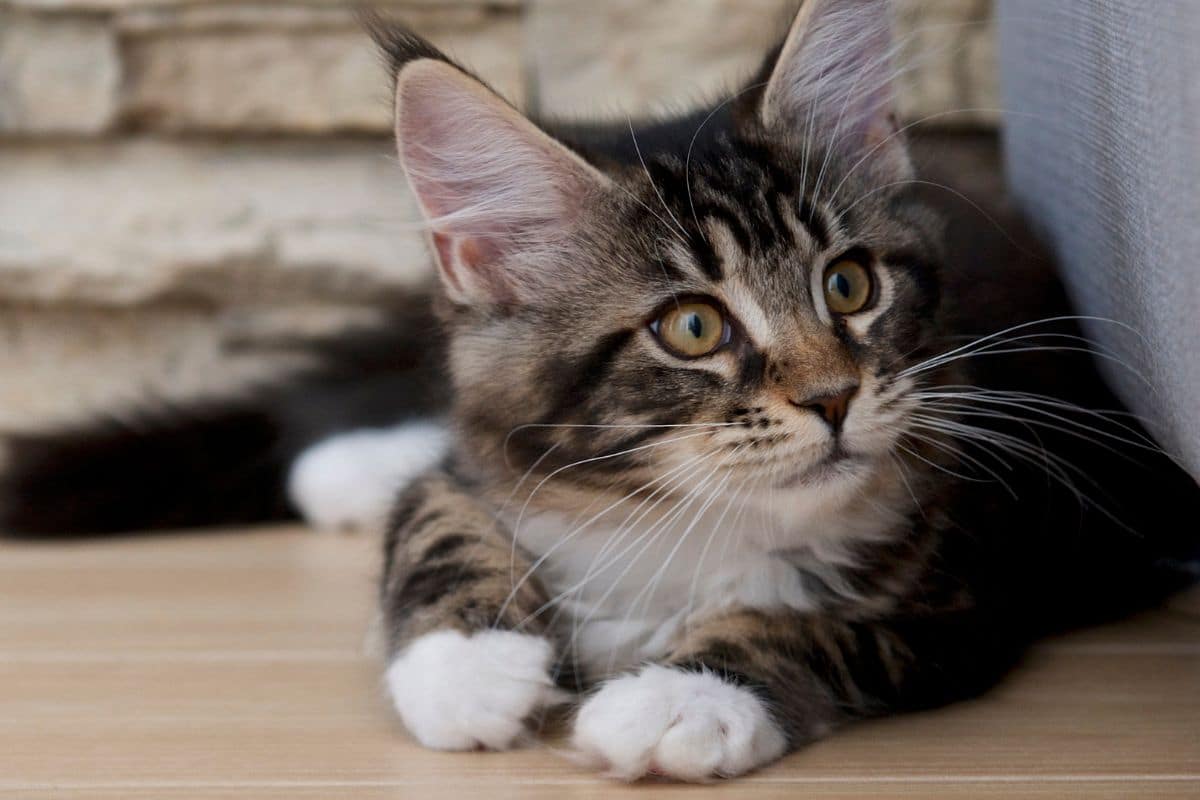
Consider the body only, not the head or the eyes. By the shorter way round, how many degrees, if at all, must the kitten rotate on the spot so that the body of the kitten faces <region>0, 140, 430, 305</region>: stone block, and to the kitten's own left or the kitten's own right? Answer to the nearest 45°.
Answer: approximately 135° to the kitten's own right

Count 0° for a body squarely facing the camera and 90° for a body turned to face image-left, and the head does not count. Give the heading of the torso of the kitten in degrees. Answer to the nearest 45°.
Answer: approximately 0°

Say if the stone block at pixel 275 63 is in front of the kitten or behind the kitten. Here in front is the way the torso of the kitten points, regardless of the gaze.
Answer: behind
